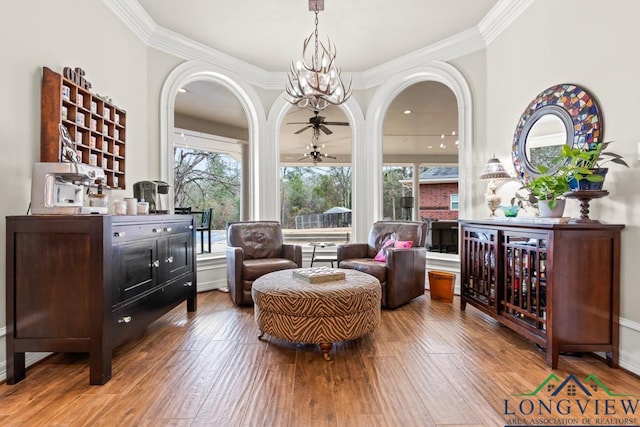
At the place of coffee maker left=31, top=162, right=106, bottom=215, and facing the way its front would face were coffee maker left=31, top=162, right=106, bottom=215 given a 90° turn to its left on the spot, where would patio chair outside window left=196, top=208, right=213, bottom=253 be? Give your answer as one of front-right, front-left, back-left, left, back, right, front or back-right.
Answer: front

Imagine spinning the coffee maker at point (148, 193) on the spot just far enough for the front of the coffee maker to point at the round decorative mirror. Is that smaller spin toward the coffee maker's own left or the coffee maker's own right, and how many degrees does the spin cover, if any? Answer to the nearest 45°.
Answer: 0° — it already faces it

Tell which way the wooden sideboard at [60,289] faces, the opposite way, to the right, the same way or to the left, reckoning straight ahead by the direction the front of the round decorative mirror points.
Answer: the opposite way

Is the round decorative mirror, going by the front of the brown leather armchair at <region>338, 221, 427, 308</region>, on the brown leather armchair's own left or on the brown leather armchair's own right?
on the brown leather armchair's own left

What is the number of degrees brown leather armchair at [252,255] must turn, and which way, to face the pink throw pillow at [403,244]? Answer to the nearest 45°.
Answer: approximately 45° to its left

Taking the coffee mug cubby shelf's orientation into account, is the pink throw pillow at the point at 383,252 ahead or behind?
ahead

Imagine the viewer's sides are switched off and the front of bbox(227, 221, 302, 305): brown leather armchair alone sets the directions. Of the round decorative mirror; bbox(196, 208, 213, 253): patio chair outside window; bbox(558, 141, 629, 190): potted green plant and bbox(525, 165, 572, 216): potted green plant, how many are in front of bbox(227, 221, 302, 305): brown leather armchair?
3

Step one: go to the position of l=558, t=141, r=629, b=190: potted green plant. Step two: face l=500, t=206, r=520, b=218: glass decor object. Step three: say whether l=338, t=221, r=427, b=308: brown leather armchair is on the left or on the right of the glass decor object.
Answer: left

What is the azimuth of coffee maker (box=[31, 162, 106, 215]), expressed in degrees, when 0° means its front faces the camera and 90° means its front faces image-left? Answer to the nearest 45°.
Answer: approximately 315°
